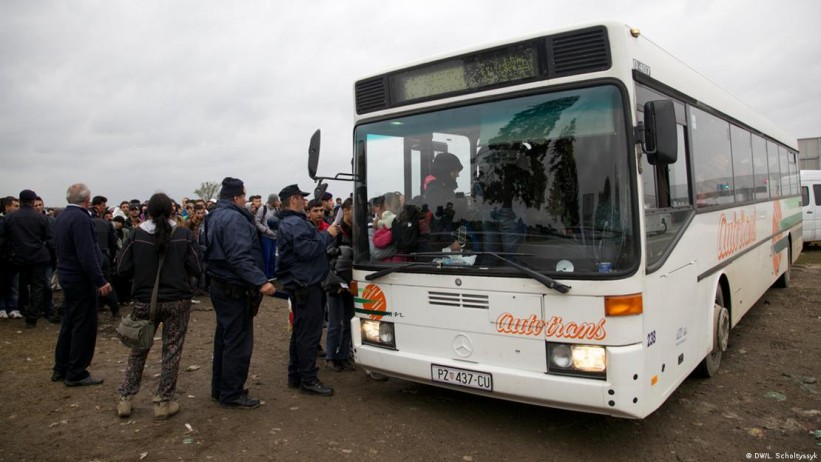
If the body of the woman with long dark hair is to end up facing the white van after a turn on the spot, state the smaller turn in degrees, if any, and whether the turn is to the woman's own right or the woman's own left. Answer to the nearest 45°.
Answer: approximately 90° to the woman's own right

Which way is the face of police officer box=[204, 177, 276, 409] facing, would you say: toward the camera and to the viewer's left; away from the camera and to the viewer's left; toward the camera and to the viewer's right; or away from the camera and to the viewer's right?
away from the camera and to the viewer's right

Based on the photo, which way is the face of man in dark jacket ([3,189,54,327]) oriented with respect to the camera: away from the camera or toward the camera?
away from the camera

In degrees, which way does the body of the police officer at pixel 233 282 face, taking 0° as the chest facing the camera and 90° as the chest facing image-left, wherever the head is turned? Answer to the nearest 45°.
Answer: approximately 270°

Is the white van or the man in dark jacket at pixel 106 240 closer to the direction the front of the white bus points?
the man in dark jacket

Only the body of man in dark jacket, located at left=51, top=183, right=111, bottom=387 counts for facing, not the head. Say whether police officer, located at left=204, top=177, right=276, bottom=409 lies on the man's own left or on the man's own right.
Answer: on the man's own right

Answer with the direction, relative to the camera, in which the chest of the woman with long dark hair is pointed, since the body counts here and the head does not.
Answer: away from the camera

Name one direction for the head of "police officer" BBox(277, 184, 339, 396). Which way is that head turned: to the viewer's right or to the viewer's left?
to the viewer's right

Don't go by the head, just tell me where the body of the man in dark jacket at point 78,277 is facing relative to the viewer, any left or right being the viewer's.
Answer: facing away from the viewer and to the right of the viewer
